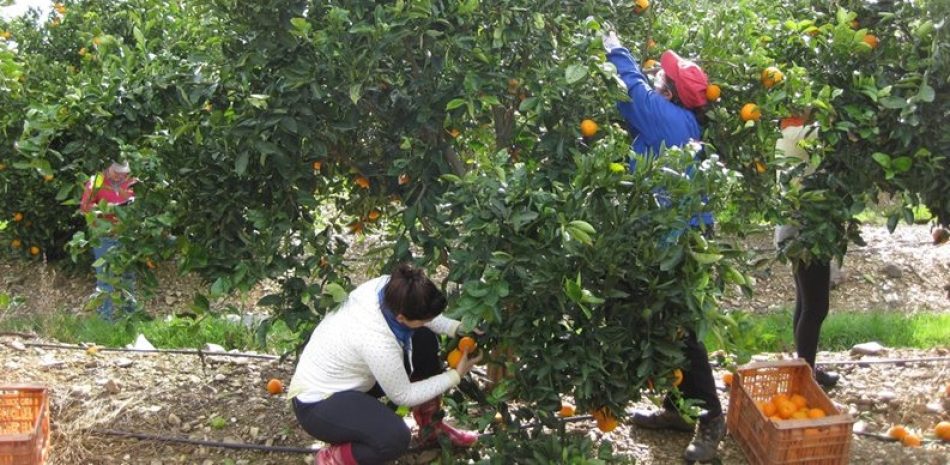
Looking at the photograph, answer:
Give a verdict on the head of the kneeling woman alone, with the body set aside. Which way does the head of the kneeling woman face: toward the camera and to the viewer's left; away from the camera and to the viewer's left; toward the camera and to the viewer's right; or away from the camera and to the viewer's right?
away from the camera and to the viewer's right

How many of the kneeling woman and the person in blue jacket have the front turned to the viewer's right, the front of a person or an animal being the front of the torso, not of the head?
1

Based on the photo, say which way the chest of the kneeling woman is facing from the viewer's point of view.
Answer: to the viewer's right

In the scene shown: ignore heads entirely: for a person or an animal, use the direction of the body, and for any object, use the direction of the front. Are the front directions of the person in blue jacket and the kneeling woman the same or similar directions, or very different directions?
very different directions

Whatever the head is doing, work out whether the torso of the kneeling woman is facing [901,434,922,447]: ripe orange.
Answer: yes

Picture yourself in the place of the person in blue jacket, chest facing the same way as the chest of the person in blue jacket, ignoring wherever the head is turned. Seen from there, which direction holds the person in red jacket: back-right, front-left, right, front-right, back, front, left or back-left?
front

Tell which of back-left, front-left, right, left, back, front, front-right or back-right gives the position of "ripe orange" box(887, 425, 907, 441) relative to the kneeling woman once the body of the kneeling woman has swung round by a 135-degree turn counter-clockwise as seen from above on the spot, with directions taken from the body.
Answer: back-right
